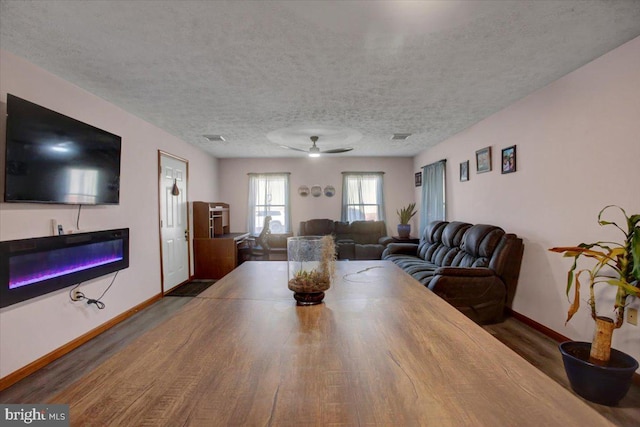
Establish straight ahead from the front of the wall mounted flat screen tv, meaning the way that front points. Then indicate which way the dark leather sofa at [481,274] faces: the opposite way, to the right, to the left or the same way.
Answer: the opposite way

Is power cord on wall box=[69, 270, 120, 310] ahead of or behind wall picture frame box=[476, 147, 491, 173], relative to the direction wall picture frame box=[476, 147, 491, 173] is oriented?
ahead

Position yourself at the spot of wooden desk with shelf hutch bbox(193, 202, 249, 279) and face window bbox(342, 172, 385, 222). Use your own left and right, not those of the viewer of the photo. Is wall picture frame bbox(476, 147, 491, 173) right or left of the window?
right

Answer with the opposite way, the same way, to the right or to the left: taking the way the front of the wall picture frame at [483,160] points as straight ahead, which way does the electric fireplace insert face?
the opposite way

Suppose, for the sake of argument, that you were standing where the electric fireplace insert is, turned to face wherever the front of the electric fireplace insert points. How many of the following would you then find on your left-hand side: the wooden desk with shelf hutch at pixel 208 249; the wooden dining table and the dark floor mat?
2

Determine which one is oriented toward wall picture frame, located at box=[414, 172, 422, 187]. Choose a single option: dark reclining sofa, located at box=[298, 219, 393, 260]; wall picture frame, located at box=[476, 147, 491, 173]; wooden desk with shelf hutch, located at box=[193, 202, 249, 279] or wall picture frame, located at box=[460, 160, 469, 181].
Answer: the wooden desk with shelf hutch

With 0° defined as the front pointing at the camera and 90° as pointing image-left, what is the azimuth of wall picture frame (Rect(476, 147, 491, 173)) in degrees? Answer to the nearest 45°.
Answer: approximately 45°

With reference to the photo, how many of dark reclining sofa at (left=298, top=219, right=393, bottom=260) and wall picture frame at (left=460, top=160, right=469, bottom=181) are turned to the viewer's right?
0

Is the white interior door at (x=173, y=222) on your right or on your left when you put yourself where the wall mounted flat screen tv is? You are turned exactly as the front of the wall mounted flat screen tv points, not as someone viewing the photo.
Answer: on your left

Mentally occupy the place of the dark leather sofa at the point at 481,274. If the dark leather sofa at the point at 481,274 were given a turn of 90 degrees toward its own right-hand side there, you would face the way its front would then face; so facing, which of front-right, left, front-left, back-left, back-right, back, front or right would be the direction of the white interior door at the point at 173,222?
front-left

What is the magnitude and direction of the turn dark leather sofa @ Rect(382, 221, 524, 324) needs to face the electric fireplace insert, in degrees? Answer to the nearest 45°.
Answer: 0° — it already faces it
